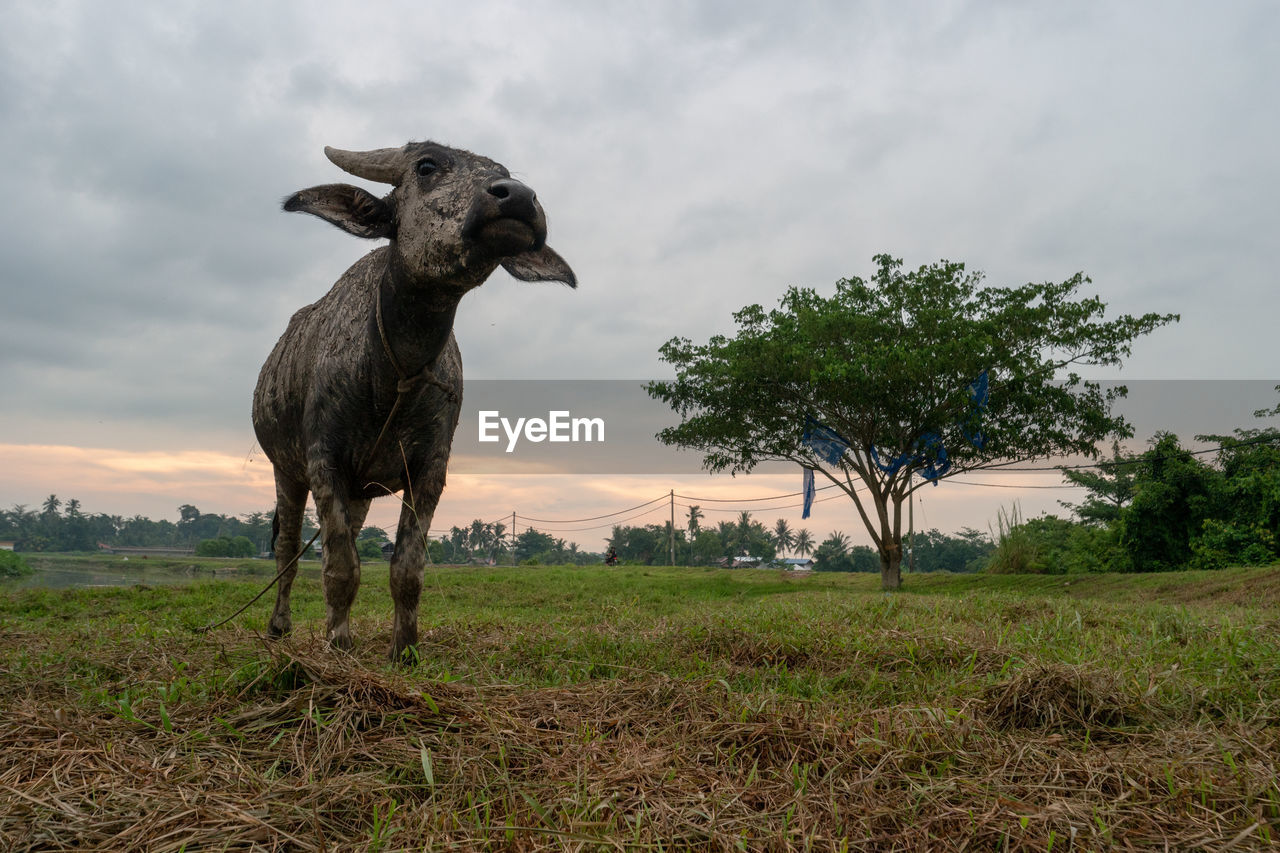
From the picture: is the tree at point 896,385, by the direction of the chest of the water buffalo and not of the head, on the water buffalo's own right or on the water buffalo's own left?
on the water buffalo's own left

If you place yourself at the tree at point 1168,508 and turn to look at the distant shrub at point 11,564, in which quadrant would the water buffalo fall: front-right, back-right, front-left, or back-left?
front-left

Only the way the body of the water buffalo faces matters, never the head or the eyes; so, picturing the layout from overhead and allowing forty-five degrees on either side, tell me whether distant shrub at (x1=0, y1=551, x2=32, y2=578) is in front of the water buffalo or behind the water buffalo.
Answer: behind

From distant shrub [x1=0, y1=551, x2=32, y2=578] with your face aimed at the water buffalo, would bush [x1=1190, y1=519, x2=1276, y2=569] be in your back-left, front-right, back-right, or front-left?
front-left

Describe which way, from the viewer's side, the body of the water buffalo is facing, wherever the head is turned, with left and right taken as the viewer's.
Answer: facing the viewer and to the right of the viewer

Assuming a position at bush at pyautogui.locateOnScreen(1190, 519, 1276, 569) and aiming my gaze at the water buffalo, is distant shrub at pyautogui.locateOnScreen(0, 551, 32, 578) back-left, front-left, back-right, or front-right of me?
front-right

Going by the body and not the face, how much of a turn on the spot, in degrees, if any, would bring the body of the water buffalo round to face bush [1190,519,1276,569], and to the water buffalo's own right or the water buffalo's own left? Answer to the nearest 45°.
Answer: approximately 90° to the water buffalo's own left
